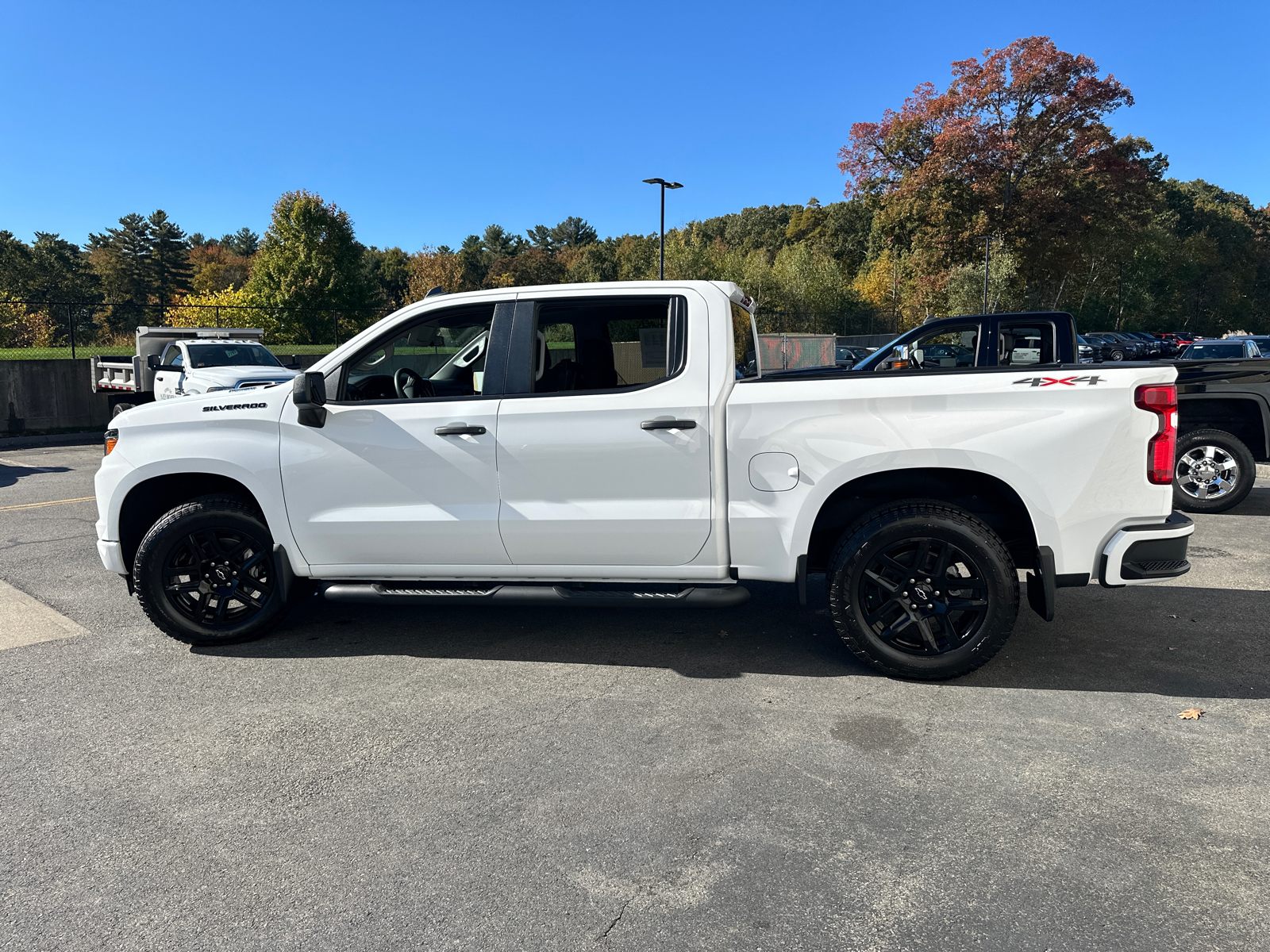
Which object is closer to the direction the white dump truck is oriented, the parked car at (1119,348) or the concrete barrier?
the parked car

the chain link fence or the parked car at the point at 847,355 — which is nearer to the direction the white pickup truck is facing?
the chain link fence

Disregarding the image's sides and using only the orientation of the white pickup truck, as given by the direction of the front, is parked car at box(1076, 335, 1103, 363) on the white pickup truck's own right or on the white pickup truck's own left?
on the white pickup truck's own right

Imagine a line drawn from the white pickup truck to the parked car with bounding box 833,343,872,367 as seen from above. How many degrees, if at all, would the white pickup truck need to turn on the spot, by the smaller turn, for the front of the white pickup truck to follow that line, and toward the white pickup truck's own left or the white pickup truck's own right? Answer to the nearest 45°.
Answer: approximately 90° to the white pickup truck's own right

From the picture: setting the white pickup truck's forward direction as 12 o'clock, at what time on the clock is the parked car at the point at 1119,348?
The parked car is roughly at 4 o'clock from the white pickup truck.

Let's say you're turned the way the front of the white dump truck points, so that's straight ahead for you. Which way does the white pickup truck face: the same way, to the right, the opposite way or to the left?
the opposite way

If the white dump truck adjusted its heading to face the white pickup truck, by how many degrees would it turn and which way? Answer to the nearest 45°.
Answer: approximately 45° to its right

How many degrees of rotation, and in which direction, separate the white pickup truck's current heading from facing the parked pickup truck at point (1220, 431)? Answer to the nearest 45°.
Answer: approximately 135° to its right

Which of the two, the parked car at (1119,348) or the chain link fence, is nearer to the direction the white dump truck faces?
the parked car

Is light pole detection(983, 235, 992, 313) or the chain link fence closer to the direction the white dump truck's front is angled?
the light pole

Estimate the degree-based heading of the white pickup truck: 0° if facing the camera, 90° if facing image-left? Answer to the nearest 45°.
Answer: approximately 90°

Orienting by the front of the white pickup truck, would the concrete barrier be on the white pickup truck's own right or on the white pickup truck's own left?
on the white pickup truck's own right

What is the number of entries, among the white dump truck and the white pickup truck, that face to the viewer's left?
1

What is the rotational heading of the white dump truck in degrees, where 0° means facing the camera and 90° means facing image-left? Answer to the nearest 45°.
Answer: approximately 315°

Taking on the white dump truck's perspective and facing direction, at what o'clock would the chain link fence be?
The chain link fence is roughly at 7 o'clock from the white dump truck.
